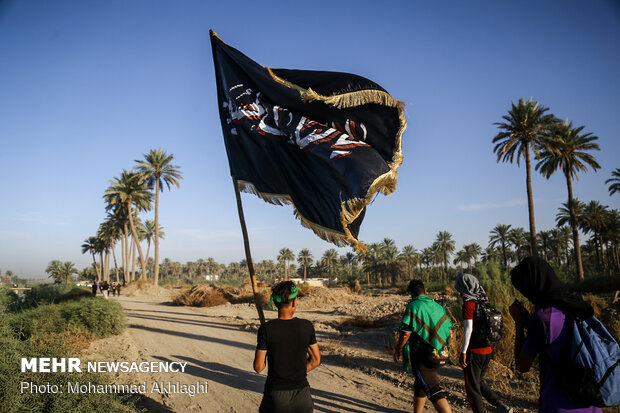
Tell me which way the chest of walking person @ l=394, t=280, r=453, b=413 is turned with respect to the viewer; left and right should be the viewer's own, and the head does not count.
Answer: facing away from the viewer and to the left of the viewer

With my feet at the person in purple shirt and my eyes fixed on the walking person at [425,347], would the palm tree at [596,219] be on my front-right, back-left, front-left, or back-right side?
front-right

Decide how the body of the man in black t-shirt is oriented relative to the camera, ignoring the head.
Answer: away from the camera

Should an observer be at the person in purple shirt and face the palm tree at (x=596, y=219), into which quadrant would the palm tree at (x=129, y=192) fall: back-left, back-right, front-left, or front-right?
front-left

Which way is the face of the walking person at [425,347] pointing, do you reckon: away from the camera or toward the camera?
away from the camera

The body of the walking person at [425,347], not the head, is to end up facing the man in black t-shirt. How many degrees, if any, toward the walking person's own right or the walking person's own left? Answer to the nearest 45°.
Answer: approximately 90° to the walking person's own left

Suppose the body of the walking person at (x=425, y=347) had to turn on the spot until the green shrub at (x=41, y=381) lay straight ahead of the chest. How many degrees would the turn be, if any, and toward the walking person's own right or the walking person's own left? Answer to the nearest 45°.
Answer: approximately 45° to the walking person's own left

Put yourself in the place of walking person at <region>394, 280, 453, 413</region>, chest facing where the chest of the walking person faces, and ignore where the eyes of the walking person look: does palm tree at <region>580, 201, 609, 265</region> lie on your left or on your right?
on your right
